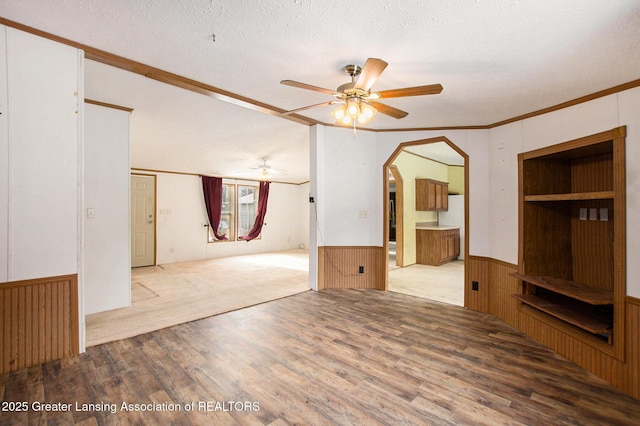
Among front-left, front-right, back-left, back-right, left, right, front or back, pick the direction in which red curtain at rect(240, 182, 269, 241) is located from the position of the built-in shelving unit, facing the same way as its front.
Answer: front-right

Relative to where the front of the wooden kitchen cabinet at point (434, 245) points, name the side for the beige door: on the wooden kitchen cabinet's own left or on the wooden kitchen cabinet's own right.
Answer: on the wooden kitchen cabinet's own right

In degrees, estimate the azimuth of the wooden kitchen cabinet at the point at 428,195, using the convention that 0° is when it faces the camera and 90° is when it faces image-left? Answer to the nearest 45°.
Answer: approximately 315°

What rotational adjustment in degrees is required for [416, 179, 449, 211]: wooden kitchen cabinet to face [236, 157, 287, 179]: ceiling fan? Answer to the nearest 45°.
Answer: approximately 135° to its right

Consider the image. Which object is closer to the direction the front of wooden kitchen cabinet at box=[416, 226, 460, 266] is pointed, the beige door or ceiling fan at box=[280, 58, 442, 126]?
the ceiling fan

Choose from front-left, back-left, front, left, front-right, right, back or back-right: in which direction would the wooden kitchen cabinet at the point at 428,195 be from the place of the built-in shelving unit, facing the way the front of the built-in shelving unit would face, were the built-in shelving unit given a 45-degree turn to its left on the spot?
back-right

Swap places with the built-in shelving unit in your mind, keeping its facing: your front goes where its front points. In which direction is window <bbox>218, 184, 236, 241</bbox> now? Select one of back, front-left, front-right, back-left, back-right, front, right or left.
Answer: front-right

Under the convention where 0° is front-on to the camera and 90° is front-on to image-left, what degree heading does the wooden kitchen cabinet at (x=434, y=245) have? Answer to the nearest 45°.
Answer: approximately 315°

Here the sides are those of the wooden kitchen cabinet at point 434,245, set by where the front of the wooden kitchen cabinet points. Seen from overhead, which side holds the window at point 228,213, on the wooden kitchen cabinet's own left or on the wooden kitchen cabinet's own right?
on the wooden kitchen cabinet's own right

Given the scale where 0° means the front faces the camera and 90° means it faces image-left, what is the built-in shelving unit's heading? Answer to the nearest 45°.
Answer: approximately 45°
